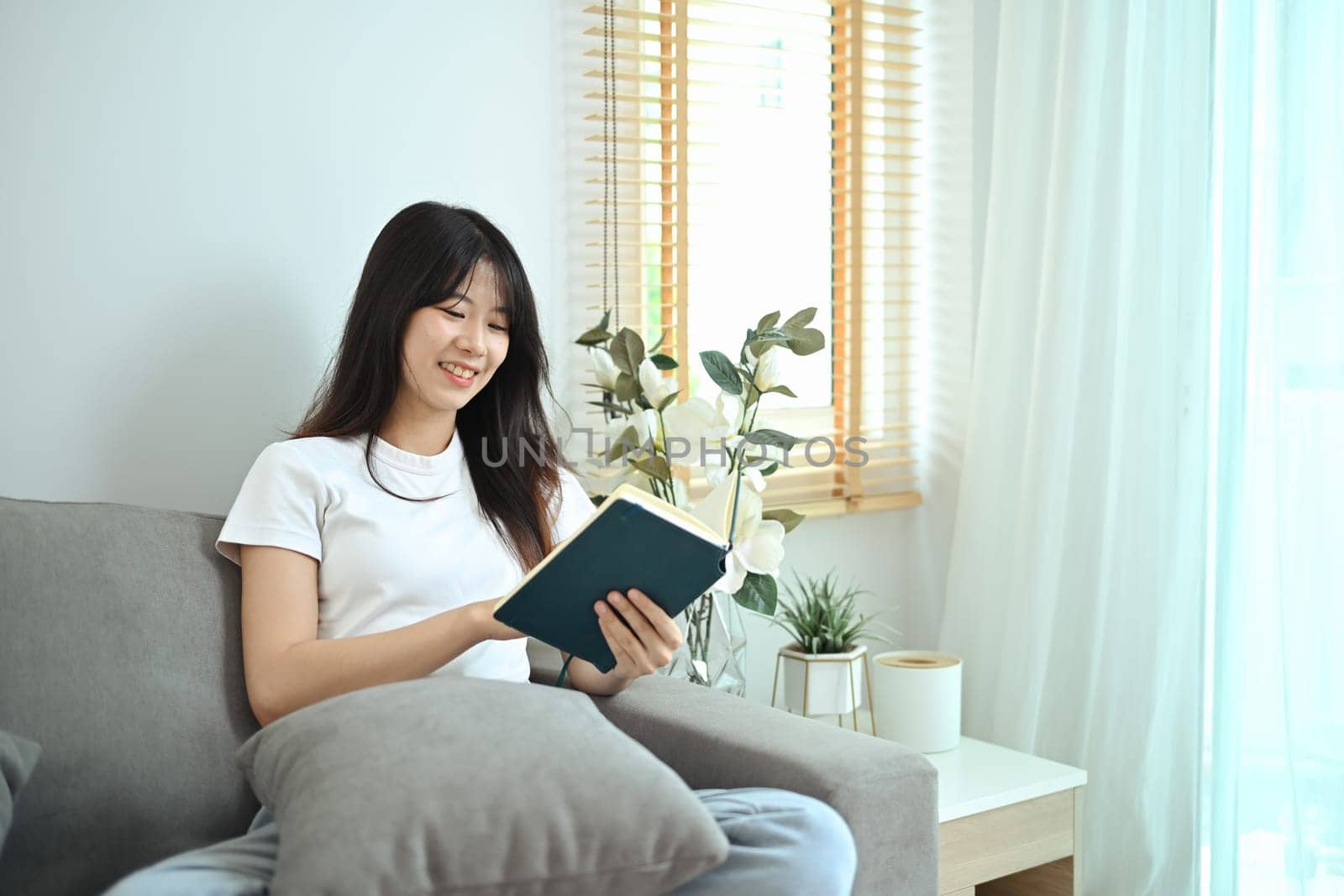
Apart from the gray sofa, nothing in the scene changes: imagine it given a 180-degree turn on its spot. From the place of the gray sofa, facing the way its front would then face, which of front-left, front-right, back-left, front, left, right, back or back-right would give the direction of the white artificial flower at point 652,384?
right

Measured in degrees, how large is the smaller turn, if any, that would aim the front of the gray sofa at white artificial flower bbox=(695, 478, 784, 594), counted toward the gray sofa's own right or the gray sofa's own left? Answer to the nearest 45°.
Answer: approximately 90° to the gray sofa's own left

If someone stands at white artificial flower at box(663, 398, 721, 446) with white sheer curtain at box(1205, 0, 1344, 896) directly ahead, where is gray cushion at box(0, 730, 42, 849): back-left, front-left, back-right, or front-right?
back-right

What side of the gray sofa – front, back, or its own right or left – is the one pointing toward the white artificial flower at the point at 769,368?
left

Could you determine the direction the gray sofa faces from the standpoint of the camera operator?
facing the viewer and to the right of the viewer

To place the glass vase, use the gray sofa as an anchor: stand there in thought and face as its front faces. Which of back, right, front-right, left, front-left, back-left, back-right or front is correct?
left

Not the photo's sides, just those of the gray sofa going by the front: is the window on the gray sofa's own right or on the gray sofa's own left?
on the gray sofa's own left

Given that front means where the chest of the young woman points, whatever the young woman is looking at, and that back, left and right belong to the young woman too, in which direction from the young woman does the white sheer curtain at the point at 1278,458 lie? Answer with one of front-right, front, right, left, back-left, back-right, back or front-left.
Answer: front-left

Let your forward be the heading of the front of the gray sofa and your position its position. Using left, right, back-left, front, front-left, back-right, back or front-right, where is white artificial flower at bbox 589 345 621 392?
left

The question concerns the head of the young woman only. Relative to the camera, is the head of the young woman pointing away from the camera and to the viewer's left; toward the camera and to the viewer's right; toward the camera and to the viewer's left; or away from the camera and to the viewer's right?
toward the camera and to the viewer's right

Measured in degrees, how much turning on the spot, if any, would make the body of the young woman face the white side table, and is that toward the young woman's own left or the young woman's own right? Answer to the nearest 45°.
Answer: approximately 45° to the young woman's own left
